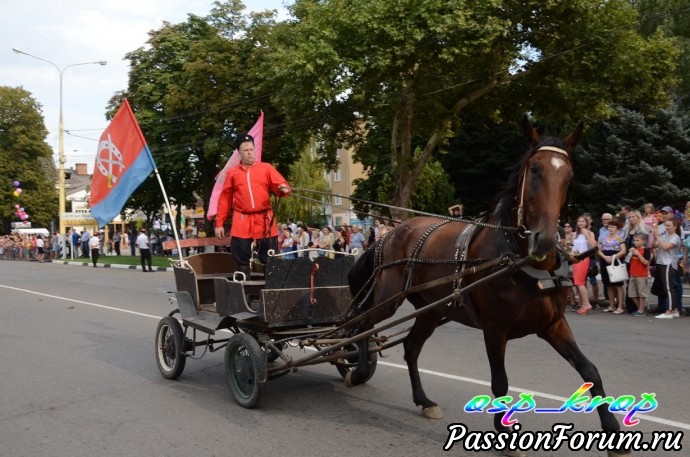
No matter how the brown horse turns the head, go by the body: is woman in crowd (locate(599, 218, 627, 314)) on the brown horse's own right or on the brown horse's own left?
on the brown horse's own left

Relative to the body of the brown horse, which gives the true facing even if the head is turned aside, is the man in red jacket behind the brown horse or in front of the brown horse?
behind

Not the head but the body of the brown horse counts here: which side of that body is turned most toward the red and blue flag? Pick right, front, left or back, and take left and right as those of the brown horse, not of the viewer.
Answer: back

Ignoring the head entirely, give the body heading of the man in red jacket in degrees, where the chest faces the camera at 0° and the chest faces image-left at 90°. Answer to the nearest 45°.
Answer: approximately 0°

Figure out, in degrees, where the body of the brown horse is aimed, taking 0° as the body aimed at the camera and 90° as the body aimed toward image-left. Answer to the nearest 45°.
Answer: approximately 315°

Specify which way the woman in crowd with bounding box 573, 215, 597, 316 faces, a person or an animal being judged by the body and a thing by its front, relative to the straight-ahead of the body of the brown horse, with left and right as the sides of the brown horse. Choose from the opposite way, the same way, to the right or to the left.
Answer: to the right

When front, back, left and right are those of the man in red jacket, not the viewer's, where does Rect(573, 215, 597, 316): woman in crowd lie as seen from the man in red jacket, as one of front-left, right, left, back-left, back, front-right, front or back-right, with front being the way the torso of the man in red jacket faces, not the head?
back-left

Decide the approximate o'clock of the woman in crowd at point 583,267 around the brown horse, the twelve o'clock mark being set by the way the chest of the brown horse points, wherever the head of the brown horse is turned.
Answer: The woman in crowd is roughly at 8 o'clock from the brown horse.

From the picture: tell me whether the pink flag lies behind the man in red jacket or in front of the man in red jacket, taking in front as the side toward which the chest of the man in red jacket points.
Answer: behind
